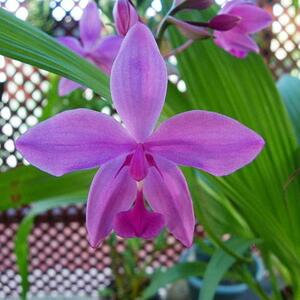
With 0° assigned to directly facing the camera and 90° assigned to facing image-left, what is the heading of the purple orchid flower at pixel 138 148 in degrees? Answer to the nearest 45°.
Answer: approximately 0°
